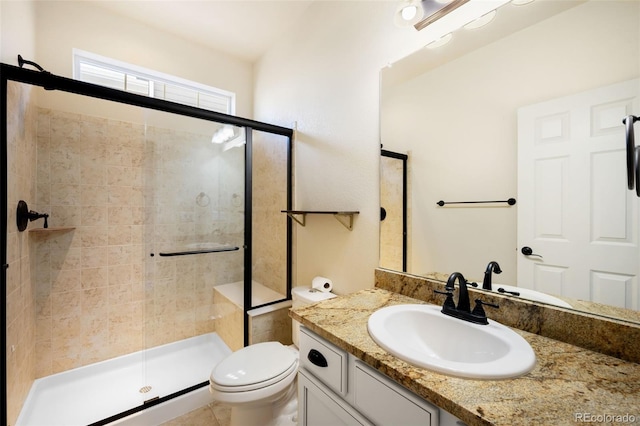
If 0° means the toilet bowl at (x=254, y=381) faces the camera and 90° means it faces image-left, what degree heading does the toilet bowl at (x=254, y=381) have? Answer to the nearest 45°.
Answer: approximately 45°

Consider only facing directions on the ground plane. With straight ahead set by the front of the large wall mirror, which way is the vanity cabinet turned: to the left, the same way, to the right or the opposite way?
the same way

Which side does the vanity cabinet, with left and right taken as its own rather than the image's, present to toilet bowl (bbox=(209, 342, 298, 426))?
right

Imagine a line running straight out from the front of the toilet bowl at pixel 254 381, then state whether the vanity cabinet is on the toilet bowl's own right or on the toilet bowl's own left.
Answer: on the toilet bowl's own left

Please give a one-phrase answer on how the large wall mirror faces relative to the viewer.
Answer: facing the viewer and to the left of the viewer

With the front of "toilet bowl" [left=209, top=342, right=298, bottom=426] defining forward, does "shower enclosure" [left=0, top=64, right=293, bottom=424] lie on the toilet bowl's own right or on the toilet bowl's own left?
on the toilet bowl's own right

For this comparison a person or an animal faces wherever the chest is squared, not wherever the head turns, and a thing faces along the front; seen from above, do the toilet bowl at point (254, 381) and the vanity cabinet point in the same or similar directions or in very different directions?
same or similar directions

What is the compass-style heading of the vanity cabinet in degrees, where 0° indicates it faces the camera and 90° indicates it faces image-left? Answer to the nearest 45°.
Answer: approximately 45°

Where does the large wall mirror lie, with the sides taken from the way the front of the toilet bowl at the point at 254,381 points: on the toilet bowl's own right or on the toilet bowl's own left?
on the toilet bowl's own left

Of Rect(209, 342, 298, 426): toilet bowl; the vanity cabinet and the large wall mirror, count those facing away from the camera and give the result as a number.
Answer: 0

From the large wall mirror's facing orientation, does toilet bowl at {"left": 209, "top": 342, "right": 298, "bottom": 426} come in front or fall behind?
in front
